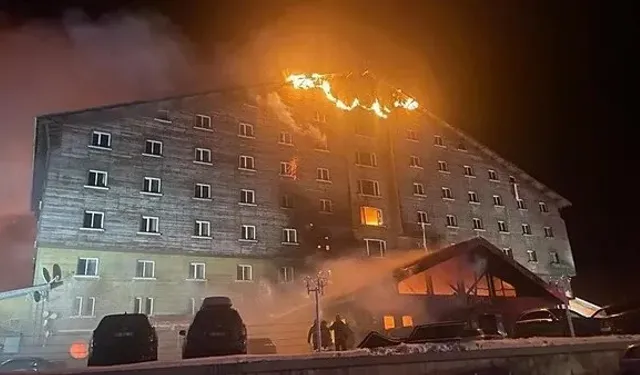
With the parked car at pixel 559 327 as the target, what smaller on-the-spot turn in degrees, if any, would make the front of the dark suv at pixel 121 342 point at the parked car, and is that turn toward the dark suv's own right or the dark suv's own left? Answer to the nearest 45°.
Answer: approximately 90° to the dark suv's own right

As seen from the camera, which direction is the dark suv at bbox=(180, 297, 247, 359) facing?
away from the camera

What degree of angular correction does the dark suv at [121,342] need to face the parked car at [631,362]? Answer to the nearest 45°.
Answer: approximately 135° to its right

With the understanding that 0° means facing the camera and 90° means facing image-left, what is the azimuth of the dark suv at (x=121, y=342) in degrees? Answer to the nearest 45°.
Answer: approximately 180°

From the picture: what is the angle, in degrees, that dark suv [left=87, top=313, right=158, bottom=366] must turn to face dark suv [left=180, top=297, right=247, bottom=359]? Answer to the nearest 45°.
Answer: approximately 90° to its right
